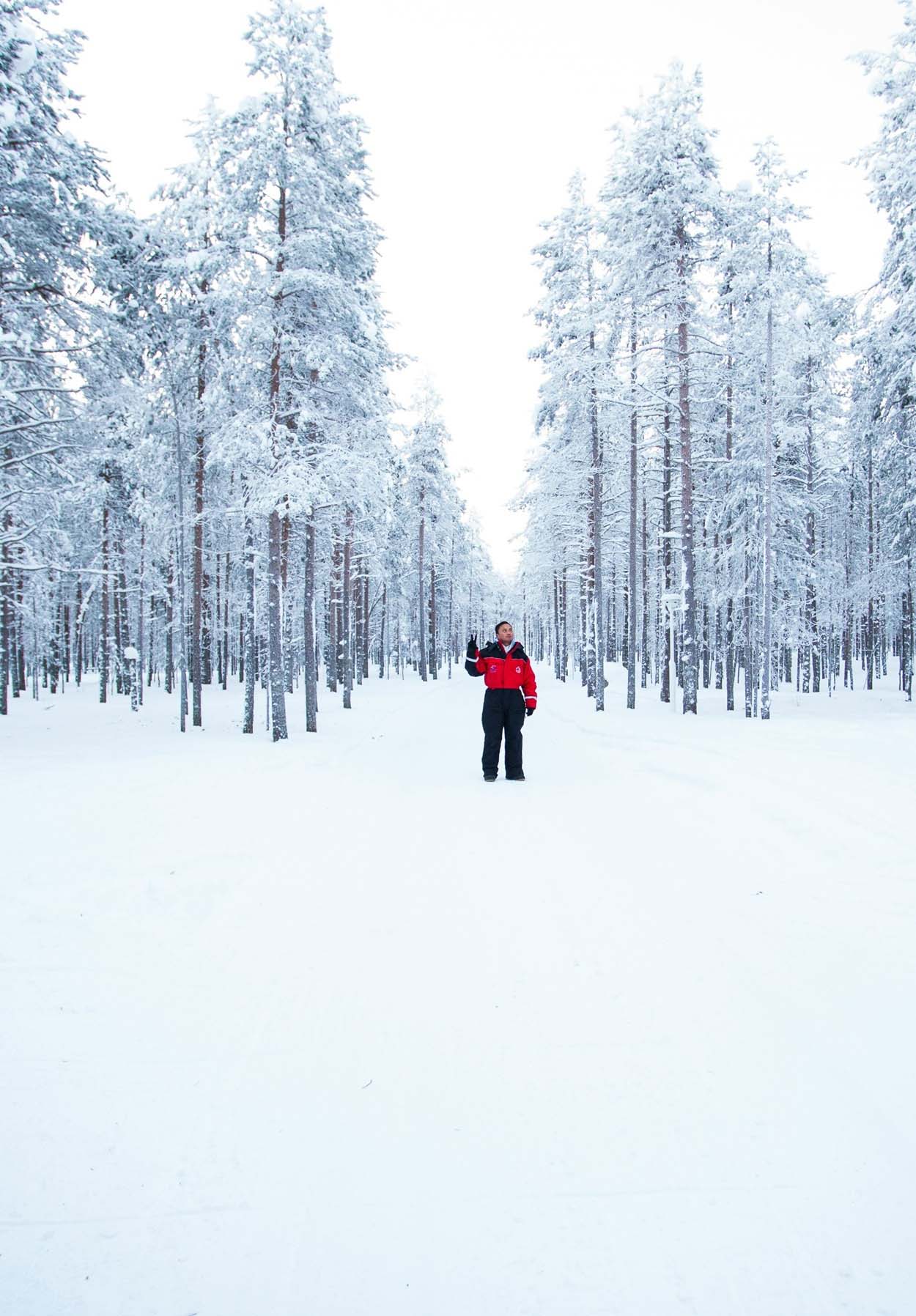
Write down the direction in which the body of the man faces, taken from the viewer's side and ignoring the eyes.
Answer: toward the camera
